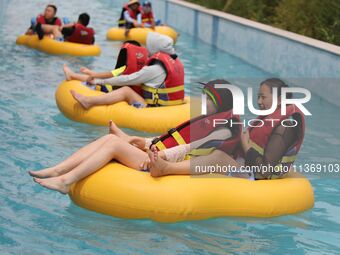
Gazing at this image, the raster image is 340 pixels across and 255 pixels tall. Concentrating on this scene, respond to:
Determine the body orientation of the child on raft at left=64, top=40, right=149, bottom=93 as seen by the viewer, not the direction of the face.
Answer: to the viewer's left

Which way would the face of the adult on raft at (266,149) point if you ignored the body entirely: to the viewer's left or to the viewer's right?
to the viewer's left

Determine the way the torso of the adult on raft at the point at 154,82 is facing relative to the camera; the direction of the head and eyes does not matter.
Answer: to the viewer's left

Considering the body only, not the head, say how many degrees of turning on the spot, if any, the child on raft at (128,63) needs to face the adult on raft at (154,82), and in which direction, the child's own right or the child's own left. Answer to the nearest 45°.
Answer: approximately 135° to the child's own left

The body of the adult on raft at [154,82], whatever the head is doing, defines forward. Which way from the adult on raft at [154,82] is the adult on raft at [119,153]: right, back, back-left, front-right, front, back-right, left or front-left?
left

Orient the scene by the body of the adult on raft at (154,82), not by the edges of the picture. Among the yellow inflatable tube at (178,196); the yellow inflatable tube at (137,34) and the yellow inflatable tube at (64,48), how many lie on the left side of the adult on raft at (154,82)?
1

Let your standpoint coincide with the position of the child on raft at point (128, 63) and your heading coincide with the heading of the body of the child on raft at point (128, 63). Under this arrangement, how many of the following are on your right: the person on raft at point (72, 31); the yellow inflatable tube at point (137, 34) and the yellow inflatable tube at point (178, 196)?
2
